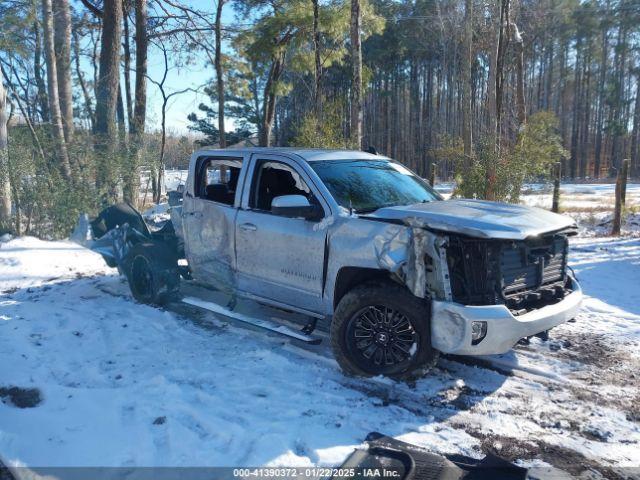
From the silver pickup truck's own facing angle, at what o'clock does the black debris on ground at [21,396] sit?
The black debris on ground is roughly at 4 o'clock from the silver pickup truck.

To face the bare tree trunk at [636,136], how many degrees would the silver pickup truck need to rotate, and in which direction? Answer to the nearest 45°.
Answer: approximately 90° to its left

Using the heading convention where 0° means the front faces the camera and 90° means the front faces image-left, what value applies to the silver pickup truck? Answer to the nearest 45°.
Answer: approximately 315°

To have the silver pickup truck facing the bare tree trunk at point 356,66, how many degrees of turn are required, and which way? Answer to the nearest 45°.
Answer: approximately 135° to its left

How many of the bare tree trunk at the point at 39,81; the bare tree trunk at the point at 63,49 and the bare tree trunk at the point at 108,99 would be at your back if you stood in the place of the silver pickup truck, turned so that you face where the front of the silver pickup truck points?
3

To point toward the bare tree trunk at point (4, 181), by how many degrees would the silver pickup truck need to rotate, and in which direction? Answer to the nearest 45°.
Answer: approximately 180°

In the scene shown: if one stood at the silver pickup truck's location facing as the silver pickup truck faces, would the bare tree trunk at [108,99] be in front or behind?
behind

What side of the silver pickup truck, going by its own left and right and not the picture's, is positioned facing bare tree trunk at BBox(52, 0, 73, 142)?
back
